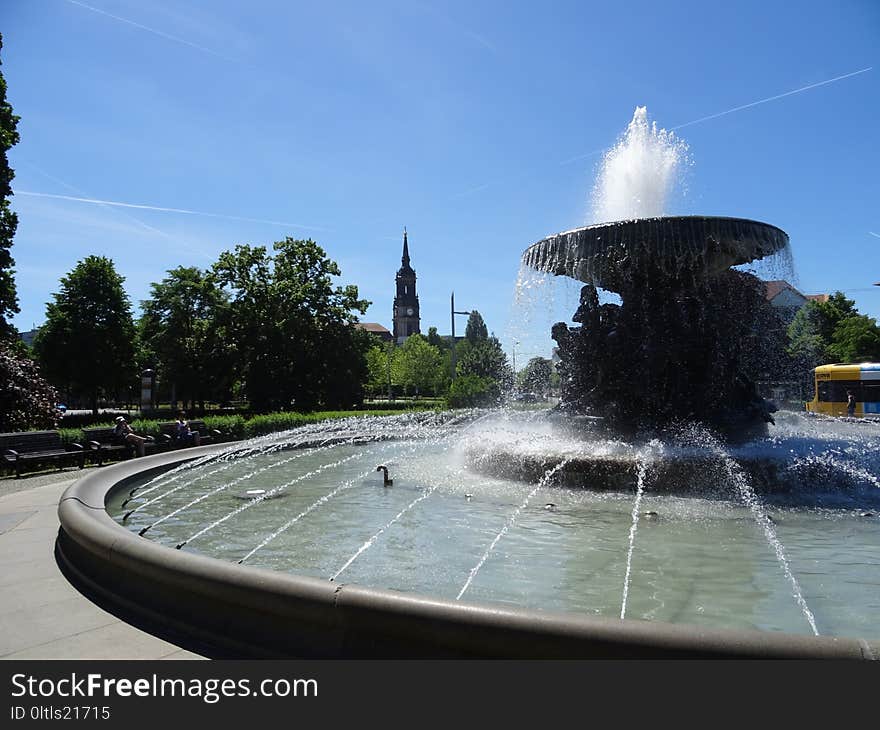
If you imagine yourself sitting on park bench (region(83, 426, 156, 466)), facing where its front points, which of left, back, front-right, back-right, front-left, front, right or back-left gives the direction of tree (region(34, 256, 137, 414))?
back-left

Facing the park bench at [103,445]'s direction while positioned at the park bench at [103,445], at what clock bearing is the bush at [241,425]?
The bush is roughly at 9 o'clock from the park bench.

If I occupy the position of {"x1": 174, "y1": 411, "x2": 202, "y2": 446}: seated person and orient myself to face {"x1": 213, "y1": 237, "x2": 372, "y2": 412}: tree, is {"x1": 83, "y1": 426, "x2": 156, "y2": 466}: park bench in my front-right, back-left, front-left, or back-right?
back-left

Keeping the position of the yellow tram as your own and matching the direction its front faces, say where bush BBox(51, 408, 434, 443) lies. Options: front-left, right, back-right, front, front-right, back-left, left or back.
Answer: front-left

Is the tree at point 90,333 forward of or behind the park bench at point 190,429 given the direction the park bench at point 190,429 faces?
behind

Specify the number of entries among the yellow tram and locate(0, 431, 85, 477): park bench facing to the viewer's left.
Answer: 1

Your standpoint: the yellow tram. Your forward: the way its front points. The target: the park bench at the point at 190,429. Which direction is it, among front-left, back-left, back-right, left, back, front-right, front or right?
front-left

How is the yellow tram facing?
to the viewer's left

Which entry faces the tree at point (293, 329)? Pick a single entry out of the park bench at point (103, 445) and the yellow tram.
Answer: the yellow tram

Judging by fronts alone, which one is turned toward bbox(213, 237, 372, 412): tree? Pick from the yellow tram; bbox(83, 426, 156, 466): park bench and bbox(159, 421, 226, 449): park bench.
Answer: the yellow tram

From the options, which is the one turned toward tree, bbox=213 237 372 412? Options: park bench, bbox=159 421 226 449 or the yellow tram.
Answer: the yellow tram

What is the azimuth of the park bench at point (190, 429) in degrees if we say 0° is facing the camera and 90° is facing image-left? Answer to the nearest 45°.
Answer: approximately 315°

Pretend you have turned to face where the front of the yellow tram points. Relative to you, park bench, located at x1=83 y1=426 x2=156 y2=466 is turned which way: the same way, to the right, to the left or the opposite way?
the opposite way
